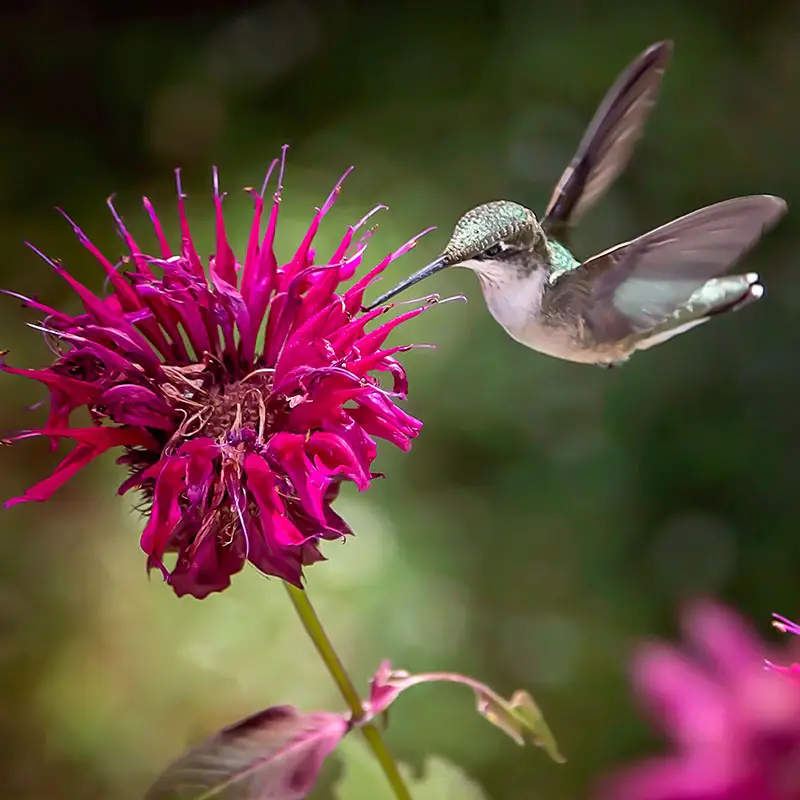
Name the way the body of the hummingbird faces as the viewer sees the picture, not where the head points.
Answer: to the viewer's left
